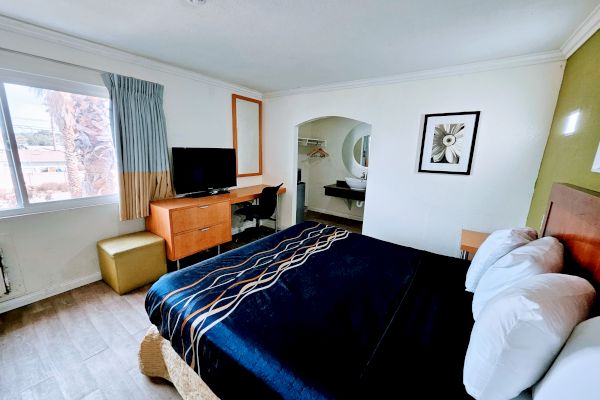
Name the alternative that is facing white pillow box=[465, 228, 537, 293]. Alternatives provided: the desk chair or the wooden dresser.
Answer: the wooden dresser

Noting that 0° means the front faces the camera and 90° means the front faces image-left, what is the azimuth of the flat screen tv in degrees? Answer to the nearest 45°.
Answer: approximately 315°

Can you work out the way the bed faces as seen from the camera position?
facing away from the viewer and to the left of the viewer

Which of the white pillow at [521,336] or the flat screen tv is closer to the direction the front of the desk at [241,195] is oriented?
the white pillow

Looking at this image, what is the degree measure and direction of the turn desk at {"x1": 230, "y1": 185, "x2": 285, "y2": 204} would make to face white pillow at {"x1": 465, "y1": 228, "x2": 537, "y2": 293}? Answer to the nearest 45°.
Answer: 0° — it already faces it

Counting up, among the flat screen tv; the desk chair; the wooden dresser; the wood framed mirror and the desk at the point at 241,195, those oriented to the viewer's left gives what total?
1

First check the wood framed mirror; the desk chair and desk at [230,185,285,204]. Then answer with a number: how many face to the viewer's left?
1

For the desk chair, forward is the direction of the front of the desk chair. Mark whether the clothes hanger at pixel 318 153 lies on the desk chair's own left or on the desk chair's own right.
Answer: on the desk chair's own right

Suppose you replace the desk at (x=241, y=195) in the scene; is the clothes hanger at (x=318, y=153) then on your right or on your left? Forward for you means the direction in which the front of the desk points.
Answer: on your left

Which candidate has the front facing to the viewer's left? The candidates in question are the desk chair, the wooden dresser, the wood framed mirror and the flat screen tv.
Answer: the desk chair

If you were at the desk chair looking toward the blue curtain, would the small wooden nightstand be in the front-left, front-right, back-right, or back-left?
back-left
